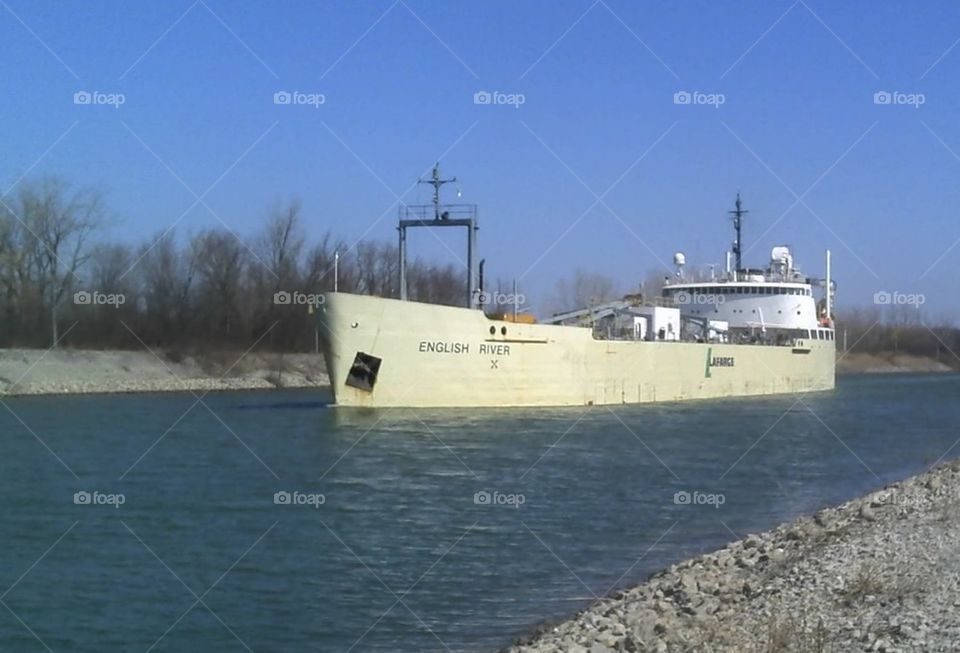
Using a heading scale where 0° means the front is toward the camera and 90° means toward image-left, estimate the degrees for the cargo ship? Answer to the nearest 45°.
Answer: approximately 45°
